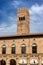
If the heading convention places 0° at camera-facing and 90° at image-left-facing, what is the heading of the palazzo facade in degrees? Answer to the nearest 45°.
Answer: approximately 0°
